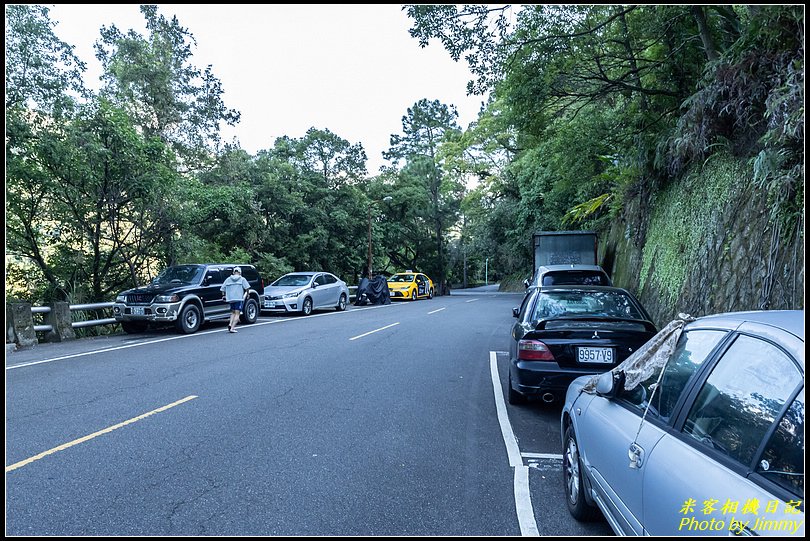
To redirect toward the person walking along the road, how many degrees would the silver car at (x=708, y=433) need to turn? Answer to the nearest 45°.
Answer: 0° — it already faces them

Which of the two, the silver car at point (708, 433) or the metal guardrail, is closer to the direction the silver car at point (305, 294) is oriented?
the metal guardrail

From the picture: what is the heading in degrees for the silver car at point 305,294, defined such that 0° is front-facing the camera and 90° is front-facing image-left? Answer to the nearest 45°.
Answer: approximately 45°

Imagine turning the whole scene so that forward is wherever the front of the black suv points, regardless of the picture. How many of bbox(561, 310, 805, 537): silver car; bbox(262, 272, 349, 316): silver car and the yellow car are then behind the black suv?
2

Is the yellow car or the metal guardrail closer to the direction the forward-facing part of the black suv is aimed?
the metal guardrail

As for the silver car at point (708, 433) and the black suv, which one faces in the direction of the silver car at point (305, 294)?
the silver car at point (708, 433)

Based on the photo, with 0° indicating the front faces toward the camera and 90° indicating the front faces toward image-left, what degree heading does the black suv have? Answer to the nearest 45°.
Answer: approximately 45°

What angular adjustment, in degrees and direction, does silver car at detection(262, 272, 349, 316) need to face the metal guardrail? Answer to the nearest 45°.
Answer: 0° — it already faces it

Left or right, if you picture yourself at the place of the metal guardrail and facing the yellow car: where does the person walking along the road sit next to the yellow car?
right
